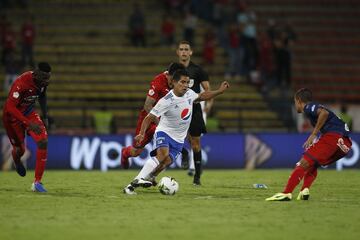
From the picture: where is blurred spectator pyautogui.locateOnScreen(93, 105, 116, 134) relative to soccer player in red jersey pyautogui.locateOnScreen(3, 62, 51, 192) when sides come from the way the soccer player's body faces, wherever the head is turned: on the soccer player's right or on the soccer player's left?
on the soccer player's left

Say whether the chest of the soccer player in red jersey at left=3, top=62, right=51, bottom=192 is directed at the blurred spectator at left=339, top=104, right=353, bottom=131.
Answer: no

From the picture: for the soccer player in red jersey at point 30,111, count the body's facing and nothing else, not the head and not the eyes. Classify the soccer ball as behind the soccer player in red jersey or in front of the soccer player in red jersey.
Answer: in front

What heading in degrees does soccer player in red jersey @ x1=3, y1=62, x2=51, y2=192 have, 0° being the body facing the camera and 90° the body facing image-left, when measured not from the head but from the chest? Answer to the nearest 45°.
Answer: approximately 315°

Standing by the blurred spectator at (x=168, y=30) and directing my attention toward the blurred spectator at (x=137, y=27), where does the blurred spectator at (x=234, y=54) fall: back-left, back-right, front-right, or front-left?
back-left

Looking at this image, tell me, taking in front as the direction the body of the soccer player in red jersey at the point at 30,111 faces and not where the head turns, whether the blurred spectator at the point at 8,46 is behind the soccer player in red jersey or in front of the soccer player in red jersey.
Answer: behind

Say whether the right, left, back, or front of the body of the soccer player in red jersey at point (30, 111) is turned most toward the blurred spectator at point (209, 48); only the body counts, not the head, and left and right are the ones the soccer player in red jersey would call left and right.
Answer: left

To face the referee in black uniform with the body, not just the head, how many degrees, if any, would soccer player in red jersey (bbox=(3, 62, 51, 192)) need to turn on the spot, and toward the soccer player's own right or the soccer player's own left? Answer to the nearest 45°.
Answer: approximately 45° to the soccer player's own left

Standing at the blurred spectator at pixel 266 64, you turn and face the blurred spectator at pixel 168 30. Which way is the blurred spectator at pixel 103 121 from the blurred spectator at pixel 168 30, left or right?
left

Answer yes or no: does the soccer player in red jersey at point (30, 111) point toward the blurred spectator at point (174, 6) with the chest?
no

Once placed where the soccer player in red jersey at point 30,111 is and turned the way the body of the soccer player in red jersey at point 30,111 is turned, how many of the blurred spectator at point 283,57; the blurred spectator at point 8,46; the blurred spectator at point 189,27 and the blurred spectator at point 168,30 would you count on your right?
0

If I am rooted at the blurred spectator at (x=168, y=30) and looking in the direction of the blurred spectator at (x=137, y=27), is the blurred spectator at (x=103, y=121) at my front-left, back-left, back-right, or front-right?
front-left

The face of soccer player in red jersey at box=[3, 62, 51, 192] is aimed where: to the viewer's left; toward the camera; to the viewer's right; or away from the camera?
to the viewer's right

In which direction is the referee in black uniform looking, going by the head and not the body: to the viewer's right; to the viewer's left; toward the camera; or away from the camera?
toward the camera

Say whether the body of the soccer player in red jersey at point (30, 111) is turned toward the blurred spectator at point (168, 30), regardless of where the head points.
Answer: no
